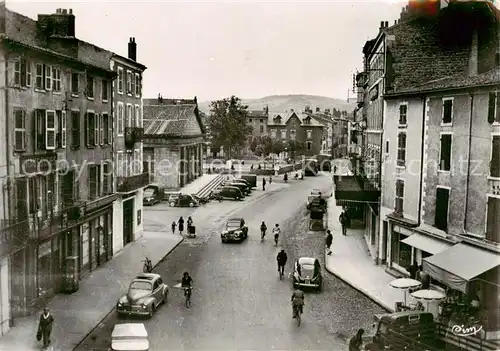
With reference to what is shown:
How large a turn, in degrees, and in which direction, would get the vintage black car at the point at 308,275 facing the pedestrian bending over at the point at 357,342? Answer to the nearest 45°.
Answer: approximately 180°

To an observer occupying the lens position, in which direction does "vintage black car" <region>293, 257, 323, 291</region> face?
facing away from the viewer

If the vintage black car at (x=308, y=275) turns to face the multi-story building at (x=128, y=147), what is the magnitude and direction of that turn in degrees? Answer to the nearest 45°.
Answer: approximately 45° to its left

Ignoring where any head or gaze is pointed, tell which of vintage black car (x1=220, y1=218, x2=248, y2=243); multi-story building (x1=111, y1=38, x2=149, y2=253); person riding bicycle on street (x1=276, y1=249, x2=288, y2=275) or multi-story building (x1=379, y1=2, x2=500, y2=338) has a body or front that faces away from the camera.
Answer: the person riding bicycle on street

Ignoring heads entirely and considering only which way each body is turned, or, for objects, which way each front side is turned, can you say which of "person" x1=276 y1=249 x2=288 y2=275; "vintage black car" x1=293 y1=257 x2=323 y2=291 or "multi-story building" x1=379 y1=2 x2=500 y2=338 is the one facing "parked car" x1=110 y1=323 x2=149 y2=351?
the multi-story building

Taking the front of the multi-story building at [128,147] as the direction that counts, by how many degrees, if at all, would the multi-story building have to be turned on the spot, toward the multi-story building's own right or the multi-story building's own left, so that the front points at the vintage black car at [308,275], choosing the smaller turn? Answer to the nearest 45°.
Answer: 0° — it already faces it

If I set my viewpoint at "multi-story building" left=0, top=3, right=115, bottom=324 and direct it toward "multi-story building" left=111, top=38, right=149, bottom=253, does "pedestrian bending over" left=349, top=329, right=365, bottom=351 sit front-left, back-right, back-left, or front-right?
back-right

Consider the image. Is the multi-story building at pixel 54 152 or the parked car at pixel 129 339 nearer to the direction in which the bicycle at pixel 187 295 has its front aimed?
the parked car
